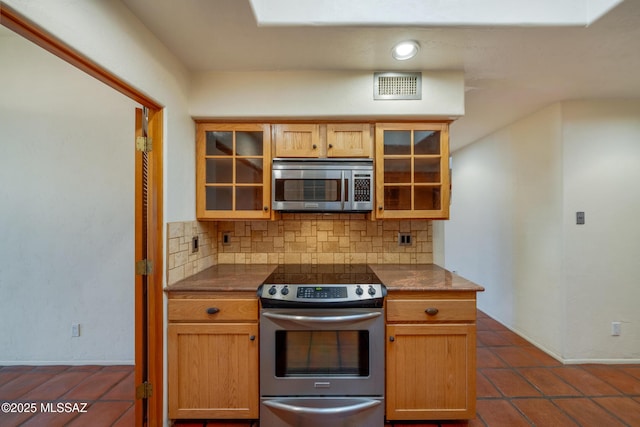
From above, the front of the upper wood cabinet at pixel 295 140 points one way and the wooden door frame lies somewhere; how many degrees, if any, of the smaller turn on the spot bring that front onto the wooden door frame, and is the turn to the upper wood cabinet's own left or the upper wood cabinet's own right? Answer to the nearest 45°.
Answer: approximately 45° to the upper wood cabinet's own right

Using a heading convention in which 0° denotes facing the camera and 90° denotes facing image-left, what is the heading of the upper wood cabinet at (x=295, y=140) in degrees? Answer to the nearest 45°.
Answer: approximately 0°

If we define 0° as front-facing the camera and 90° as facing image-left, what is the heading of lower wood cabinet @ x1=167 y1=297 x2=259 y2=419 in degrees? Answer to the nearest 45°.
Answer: approximately 0°

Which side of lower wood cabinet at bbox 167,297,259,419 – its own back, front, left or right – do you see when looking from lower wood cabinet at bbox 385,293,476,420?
left

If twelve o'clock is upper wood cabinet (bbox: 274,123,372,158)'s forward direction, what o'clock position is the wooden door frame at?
The wooden door frame is roughly at 2 o'clock from the upper wood cabinet.

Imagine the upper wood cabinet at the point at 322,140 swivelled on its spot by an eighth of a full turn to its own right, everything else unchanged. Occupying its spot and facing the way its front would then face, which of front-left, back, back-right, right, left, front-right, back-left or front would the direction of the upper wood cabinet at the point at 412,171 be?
back-left
